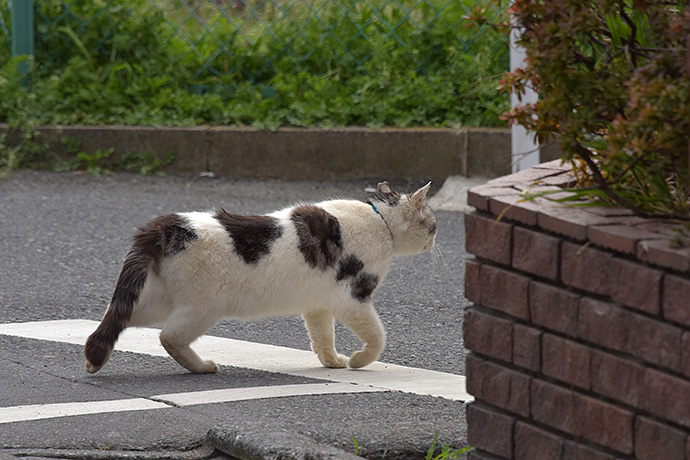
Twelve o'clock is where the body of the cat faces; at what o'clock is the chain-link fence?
The chain-link fence is roughly at 9 o'clock from the cat.

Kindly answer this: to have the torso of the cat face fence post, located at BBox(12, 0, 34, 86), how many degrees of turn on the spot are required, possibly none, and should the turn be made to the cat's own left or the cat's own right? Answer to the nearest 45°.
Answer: approximately 90° to the cat's own left

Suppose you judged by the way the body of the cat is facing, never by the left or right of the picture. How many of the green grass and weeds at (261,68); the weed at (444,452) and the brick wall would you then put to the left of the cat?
1

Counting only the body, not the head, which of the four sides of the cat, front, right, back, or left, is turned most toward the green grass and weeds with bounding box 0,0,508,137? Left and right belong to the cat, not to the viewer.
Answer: left

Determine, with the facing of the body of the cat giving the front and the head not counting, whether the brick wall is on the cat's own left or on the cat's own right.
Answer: on the cat's own right

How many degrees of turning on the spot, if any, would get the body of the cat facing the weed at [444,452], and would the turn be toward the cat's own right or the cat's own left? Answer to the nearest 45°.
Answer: approximately 45° to the cat's own right

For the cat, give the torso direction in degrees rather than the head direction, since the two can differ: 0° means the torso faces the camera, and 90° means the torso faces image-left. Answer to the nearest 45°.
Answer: approximately 270°

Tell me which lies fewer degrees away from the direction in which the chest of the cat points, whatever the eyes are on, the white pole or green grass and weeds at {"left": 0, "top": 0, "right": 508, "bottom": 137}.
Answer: the white pole
